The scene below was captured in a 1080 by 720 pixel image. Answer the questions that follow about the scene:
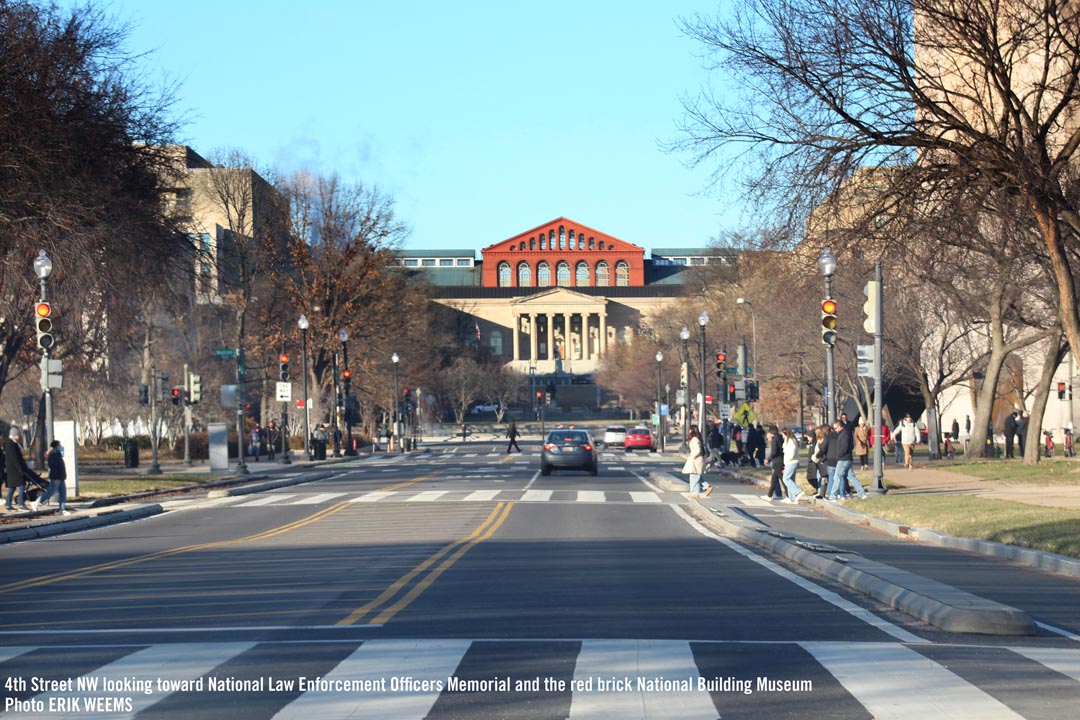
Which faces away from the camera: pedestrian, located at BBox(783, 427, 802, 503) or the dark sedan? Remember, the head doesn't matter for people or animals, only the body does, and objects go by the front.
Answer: the dark sedan

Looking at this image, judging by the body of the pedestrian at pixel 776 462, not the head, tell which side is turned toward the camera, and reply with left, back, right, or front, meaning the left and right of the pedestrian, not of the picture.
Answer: left

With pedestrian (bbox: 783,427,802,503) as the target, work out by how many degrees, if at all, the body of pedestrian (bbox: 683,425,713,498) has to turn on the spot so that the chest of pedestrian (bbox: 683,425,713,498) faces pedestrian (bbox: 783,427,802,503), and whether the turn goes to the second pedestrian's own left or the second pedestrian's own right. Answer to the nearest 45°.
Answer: approximately 135° to the second pedestrian's own left

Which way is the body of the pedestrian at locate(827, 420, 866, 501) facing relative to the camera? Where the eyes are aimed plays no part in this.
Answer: to the viewer's left

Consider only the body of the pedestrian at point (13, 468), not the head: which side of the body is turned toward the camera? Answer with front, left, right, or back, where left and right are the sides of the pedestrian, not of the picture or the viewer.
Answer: right

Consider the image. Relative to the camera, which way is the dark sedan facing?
away from the camera

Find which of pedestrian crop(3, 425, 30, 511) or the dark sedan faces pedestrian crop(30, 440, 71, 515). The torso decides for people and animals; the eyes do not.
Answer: pedestrian crop(3, 425, 30, 511)

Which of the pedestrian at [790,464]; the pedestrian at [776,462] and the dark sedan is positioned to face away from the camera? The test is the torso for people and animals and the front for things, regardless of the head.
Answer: the dark sedan

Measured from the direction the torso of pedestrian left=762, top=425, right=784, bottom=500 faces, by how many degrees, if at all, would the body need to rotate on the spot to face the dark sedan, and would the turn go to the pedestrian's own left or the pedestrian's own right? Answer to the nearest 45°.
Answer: approximately 45° to the pedestrian's own right

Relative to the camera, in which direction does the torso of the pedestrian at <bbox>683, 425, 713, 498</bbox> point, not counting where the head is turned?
to the viewer's left

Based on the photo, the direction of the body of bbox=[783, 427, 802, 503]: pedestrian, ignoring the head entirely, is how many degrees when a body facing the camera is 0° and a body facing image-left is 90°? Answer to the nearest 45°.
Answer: approximately 90°

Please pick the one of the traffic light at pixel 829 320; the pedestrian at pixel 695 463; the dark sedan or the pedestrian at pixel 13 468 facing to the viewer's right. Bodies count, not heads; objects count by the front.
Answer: the pedestrian at pixel 13 468
